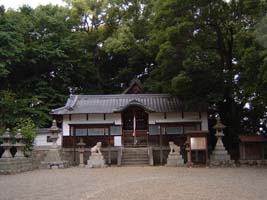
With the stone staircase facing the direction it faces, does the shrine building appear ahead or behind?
behind

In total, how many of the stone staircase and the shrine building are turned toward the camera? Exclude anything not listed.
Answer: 2

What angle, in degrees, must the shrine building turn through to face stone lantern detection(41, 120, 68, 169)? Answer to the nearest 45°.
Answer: approximately 45° to its right

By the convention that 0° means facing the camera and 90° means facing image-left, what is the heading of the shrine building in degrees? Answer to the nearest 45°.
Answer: approximately 0°

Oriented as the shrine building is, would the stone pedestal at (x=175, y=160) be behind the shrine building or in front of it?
in front
